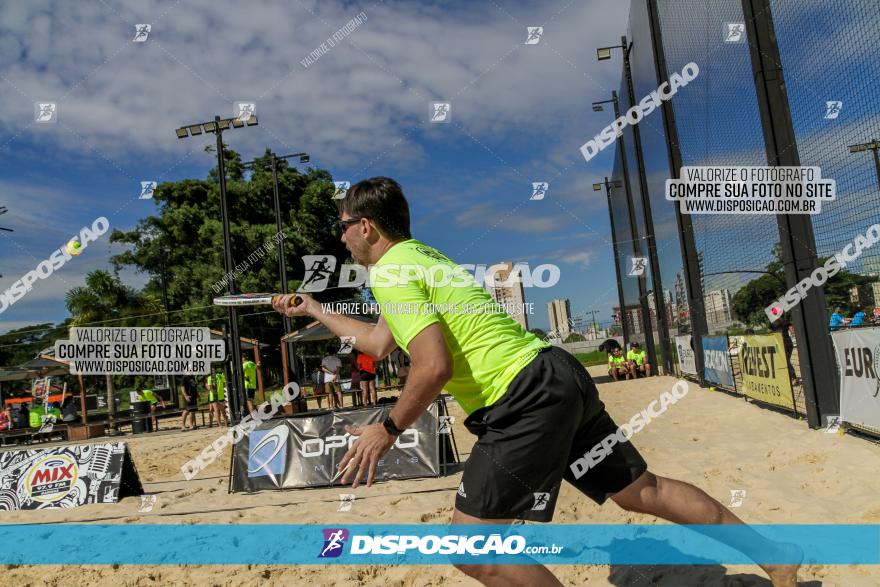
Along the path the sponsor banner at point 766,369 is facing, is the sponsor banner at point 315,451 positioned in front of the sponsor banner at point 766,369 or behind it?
in front

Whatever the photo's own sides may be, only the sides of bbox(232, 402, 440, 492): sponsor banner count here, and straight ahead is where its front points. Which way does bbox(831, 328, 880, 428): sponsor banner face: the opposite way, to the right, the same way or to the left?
to the right

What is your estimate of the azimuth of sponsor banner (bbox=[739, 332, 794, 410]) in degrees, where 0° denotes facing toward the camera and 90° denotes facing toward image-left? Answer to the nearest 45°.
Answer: approximately 45°

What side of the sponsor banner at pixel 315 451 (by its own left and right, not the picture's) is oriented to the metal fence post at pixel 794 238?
left

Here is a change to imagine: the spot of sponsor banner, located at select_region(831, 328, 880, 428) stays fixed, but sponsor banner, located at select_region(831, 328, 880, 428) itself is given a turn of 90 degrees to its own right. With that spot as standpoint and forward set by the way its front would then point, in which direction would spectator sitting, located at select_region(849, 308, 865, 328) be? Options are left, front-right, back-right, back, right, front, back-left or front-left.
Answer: front-right

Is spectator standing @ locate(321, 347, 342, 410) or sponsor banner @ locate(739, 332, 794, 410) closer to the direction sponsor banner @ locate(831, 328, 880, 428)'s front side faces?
the spectator standing

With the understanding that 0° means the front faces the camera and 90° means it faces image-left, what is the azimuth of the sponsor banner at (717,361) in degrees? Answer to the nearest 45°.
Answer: approximately 45°

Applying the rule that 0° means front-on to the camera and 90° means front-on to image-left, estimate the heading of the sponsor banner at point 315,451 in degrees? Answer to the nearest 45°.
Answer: approximately 0°

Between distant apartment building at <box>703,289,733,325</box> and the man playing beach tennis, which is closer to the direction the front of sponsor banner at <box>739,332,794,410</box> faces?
the man playing beach tennis

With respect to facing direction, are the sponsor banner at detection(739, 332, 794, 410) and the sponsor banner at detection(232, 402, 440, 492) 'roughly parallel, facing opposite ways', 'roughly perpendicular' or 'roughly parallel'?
roughly perpendicular

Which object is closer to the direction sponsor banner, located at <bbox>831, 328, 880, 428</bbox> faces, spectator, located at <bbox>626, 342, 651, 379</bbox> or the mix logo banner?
the mix logo banner

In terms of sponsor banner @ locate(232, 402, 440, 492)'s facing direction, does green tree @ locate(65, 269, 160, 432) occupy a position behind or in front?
behind
